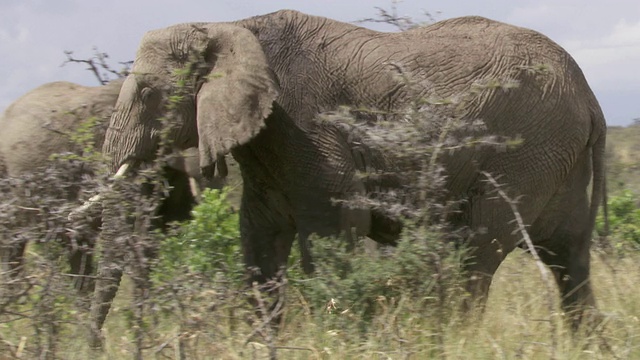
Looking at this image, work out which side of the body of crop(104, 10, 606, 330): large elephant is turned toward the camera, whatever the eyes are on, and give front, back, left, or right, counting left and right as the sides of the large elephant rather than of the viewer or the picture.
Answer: left

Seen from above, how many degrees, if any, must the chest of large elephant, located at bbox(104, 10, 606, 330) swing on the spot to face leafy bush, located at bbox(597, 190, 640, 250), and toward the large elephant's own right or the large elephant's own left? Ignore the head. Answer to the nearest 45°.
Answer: approximately 135° to the large elephant's own right
